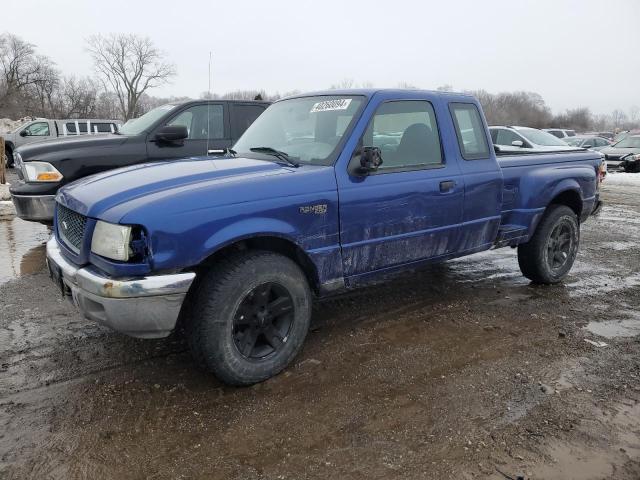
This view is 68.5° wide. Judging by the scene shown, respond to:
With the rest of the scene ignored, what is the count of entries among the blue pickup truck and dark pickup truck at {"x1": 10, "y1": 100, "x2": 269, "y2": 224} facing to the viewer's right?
0

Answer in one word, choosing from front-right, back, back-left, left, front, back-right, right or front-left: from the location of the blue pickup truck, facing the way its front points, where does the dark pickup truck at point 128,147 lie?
right

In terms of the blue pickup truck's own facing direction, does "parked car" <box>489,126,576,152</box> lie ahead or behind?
behind

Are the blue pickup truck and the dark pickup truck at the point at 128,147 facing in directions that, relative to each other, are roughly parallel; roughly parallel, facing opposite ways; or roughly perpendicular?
roughly parallel

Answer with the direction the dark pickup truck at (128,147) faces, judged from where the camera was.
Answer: facing the viewer and to the left of the viewer

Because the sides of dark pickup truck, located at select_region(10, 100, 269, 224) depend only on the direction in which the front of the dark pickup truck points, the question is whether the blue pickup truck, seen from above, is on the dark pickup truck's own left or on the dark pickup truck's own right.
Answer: on the dark pickup truck's own left

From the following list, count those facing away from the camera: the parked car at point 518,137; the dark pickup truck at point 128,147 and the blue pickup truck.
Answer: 0

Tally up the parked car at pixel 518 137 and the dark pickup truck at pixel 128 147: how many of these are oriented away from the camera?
0

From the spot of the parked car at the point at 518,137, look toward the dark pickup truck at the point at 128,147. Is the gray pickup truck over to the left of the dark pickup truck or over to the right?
right

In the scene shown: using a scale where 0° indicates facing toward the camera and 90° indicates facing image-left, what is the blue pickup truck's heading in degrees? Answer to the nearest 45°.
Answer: approximately 45°

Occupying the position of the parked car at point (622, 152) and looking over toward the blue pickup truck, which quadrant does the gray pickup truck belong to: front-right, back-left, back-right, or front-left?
front-right
